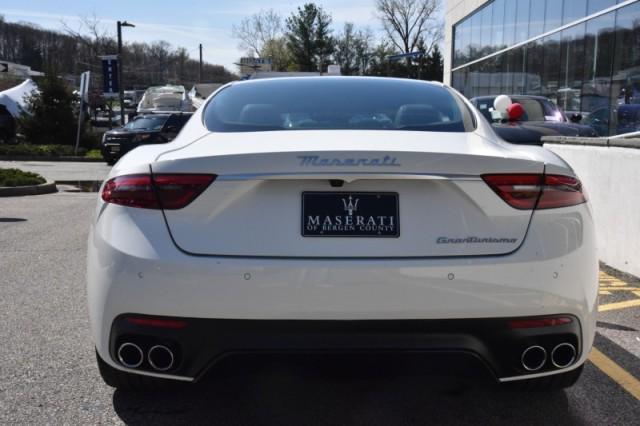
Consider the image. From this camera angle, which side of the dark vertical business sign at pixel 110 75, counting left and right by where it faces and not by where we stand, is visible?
front

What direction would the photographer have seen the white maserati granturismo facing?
facing away from the viewer

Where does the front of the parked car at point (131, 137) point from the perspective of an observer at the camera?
facing the viewer and to the left of the viewer

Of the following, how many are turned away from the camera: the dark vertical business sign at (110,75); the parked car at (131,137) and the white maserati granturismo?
1

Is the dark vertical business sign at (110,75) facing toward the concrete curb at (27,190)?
yes

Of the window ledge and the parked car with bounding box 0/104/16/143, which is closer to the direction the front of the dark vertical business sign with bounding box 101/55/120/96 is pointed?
the window ledge

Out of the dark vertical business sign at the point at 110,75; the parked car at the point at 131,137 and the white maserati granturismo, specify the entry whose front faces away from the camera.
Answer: the white maserati granturismo

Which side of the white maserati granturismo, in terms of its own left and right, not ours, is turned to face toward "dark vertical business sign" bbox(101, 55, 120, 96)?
front

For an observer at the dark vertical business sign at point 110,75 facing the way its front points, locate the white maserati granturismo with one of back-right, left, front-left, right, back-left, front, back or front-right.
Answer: front

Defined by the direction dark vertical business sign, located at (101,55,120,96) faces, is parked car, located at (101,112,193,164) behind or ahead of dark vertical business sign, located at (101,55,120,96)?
ahead

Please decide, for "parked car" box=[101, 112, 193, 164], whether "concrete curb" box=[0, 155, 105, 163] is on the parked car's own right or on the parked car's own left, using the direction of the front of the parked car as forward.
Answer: on the parked car's own right

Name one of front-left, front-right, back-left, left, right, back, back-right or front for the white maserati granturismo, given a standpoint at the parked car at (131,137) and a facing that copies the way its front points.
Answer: front-left

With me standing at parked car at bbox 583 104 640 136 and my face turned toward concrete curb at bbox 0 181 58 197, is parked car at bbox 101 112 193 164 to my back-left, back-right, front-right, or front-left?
front-right

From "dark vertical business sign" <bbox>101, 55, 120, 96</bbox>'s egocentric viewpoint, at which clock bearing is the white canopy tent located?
The white canopy tent is roughly at 4 o'clock from the dark vertical business sign.

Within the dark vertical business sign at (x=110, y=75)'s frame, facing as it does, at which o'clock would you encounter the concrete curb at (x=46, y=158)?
The concrete curb is roughly at 1 o'clock from the dark vertical business sign.

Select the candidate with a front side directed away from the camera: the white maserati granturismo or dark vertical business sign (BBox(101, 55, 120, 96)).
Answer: the white maserati granturismo

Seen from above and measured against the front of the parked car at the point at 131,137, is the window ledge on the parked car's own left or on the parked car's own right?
on the parked car's own left

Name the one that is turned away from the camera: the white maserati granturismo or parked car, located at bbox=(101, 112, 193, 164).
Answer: the white maserati granturismo
